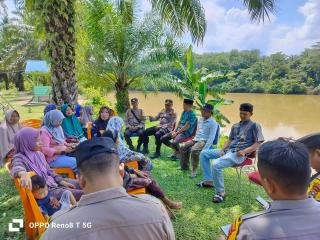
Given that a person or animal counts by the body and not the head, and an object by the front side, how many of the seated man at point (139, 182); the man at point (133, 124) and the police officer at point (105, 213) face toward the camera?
1

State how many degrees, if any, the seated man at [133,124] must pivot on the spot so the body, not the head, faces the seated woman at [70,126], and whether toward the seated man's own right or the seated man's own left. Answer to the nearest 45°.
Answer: approximately 45° to the seated man's own right

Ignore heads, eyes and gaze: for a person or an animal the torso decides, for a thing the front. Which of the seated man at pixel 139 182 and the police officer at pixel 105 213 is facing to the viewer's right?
the seated man

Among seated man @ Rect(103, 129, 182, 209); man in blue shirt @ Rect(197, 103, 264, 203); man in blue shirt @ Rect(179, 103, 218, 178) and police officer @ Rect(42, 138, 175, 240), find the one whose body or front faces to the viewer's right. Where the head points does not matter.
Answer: the seated man

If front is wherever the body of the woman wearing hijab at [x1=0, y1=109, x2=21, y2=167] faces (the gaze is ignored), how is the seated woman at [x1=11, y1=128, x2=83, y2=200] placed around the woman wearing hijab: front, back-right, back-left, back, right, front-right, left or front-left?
front-right

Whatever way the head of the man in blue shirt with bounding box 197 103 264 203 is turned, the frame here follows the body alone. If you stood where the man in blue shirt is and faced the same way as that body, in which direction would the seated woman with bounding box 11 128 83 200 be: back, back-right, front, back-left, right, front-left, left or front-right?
front

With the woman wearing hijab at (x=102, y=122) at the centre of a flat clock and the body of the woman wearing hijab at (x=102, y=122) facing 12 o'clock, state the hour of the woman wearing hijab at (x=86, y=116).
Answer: the woman wearing hijab at (x=86, y=116) is roughly at 7 o'clock from the woman wearing hijab at (x=102, y=122).

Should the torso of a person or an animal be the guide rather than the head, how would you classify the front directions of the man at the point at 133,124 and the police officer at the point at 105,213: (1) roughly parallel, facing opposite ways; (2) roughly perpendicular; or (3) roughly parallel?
roughly parallel, facing opposite ways

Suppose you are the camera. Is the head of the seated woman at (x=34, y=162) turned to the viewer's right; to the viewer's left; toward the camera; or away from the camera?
to the viewer's right

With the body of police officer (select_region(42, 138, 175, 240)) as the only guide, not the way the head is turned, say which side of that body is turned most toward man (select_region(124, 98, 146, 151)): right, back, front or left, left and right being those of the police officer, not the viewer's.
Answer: front

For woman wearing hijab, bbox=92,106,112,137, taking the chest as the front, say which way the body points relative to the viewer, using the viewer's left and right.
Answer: facing the viewer and to the right of the viewer

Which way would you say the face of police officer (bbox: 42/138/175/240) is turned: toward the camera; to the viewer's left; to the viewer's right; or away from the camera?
away from the camera

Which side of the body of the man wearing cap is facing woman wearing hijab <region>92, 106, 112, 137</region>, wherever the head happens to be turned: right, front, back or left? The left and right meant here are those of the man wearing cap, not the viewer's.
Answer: front
